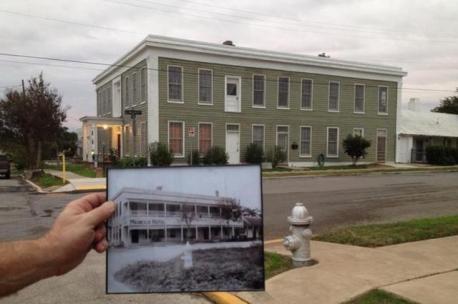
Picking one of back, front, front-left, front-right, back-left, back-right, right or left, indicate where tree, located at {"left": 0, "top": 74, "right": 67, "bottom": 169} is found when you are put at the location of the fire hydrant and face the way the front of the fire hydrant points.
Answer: right

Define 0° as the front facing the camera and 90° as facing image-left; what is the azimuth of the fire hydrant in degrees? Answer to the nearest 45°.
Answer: approximately 45°

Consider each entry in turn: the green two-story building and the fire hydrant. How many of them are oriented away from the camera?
0

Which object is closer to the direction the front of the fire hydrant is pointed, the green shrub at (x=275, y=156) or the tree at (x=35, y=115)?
the tree

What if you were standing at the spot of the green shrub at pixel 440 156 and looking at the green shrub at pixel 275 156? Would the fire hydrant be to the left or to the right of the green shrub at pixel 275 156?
left

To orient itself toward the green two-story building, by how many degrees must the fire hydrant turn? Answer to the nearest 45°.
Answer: approximately 135° to its right

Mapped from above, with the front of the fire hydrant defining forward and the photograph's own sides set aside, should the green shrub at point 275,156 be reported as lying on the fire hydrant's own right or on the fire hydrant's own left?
on the fire hydrant's own right
